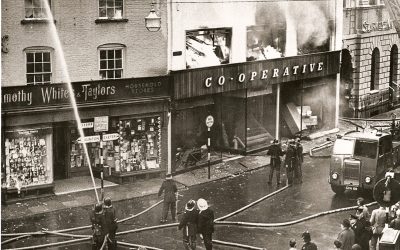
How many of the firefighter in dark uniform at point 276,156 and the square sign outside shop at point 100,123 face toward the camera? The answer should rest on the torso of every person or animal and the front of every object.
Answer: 1

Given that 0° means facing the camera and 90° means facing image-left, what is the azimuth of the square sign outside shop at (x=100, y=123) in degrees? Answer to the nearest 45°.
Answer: approximately 0°

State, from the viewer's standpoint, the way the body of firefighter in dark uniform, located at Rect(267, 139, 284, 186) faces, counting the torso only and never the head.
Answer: away from the camera

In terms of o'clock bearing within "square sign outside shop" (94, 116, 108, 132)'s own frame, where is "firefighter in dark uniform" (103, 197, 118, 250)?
The firefighter in dark uniform is roughly at 12 o'clock from the square sign outside shop.

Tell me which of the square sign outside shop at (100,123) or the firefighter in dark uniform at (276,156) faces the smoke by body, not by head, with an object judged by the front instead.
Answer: the firefighter in dark uniform

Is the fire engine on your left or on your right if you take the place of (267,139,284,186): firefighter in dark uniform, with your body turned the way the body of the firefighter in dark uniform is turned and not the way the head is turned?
on your right

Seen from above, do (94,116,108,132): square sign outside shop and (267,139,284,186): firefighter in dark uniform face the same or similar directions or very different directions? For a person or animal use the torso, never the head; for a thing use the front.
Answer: very different directions

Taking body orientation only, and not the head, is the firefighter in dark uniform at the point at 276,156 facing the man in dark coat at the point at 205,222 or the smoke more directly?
the smoke

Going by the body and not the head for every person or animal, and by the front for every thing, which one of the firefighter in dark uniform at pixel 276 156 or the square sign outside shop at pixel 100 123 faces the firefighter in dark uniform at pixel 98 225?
the square sign outside shop

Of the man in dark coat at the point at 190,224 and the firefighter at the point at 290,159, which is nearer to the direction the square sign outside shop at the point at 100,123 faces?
the man in dark coat
